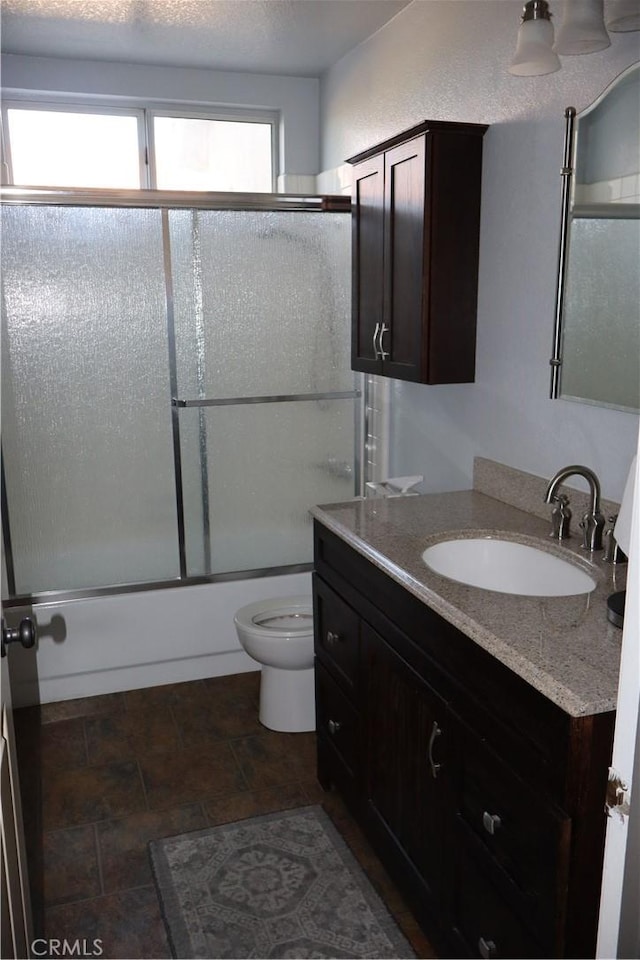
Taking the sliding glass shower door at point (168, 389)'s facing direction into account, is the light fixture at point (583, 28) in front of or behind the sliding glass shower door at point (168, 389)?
in front

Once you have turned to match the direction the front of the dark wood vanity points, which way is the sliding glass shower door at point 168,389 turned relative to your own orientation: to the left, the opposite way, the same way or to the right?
to the left

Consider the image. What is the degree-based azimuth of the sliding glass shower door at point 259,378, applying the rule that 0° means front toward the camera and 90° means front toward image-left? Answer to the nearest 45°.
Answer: approximately 0°

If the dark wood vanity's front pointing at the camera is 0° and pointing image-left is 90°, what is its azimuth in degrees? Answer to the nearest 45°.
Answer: approximately 45°

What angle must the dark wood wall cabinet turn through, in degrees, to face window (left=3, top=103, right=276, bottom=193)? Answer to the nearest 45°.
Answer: approximately 90° to its right

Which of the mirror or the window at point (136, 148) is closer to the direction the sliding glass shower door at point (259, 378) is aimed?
the mirror

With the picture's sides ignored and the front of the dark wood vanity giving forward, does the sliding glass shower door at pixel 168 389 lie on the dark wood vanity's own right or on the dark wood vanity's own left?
on the dark wood vanity's own right

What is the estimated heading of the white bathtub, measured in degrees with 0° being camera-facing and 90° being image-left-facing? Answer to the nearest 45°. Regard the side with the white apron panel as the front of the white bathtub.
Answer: approximately 0°

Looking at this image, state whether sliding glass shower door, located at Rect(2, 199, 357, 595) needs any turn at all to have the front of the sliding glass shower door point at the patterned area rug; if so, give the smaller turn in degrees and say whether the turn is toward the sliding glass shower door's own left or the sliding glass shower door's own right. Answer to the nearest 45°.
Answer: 0° — it already faces it

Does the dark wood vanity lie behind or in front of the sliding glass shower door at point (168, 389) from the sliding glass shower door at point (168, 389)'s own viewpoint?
in front

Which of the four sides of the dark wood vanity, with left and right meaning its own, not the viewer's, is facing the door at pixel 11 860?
front

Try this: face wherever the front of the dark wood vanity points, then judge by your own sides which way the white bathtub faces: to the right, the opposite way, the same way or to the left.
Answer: to the left

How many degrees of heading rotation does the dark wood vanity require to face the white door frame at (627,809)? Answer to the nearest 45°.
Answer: approximately 45° to its left
